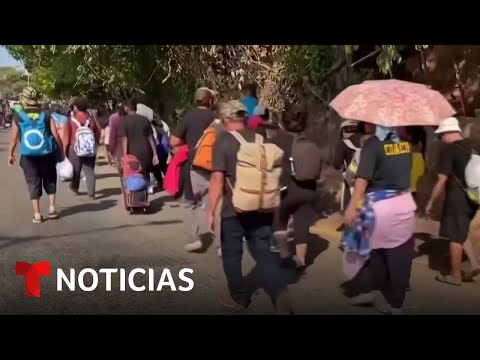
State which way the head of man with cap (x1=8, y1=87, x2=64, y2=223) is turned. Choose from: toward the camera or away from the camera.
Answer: away from the camera

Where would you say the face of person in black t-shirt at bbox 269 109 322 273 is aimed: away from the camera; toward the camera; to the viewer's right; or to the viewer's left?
away from the camera

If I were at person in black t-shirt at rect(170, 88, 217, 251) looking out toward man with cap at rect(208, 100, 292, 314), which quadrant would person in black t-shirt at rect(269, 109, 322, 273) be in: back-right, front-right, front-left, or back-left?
front-left

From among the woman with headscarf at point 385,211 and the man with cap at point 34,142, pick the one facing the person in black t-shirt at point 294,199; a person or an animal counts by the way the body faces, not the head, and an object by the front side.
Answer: the woman with headscarf

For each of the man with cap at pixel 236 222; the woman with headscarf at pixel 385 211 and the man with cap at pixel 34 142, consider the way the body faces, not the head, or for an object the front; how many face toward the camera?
0

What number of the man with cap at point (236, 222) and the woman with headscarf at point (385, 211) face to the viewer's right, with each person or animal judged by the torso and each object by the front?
0

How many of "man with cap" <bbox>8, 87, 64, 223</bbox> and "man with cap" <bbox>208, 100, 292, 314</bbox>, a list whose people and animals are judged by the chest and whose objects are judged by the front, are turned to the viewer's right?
0

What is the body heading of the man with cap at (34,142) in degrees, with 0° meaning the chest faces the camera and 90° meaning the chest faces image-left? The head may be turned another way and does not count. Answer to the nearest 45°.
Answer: approximately 180°

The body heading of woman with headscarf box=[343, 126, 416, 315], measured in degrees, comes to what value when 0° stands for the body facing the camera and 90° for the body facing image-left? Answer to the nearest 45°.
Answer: approximately 135°

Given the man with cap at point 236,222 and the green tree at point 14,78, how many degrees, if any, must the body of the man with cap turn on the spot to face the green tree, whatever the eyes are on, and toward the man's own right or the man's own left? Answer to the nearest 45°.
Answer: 0° — they already face it

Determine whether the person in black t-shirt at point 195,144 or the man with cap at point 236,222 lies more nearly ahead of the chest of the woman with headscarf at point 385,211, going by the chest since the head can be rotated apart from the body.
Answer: the person in black t-shirt

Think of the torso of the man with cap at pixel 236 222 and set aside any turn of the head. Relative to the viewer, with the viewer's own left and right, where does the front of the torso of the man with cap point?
facing away from the viewer and to the left of the viewer

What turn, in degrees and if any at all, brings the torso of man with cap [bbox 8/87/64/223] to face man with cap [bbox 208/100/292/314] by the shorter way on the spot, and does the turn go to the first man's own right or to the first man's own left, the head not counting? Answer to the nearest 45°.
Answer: approximately 135° to the first man's own right

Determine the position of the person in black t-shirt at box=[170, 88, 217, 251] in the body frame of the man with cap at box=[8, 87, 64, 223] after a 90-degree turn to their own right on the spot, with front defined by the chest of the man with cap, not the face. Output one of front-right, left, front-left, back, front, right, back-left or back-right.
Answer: front-right
